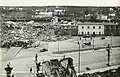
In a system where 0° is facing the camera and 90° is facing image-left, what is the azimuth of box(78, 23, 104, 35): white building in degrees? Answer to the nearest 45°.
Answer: approximately 0°
